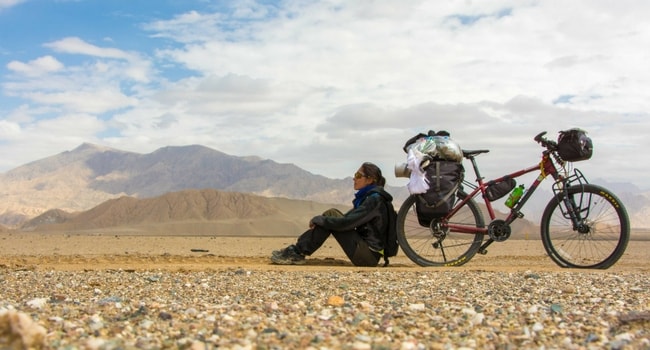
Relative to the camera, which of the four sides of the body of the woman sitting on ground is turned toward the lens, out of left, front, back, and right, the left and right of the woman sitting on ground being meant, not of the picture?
left

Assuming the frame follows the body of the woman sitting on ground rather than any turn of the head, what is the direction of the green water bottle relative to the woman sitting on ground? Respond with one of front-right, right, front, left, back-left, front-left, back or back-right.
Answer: back

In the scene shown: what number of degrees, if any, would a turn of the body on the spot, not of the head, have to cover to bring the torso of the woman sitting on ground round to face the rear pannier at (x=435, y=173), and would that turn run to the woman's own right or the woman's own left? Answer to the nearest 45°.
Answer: approximately 180°

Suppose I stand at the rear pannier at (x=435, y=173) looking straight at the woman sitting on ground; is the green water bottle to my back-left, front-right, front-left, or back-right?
back-right

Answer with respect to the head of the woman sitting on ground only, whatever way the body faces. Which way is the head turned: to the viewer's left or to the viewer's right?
to the viewer's left
